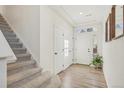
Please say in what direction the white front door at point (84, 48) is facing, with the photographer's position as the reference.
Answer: facing the viewer

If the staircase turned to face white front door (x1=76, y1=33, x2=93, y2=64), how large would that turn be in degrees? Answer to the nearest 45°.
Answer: approximately 90° to its left

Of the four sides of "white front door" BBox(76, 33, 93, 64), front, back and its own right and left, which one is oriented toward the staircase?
front

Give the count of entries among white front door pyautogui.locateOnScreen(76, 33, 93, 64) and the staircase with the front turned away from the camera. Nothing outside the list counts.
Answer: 0

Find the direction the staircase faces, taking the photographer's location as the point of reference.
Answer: facing the viewer and to the right of the viewer
